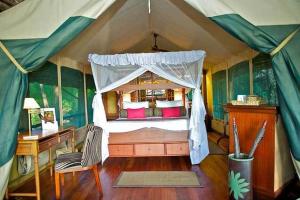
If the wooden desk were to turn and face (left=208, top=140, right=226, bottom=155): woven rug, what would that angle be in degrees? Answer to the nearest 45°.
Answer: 0° — it already faces it

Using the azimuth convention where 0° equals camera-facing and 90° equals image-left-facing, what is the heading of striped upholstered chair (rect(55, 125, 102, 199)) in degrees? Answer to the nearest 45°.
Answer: approximately 90°

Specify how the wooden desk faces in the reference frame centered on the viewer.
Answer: facing to the right of the viewer

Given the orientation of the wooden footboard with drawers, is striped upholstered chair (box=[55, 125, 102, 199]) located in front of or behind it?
in front

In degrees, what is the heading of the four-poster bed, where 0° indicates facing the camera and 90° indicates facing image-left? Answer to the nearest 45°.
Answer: approximately 0°

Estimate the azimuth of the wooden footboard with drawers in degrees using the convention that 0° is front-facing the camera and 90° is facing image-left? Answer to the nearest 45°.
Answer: approximately 0°

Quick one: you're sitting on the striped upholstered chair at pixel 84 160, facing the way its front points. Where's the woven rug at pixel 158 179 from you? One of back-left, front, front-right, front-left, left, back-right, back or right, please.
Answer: back

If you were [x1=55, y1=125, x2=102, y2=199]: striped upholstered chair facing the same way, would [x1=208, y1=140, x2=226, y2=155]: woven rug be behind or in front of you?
behind

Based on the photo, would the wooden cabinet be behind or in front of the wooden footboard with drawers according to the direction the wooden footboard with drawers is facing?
in front

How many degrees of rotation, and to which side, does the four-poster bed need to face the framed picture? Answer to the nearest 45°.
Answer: approximately 45° to its right

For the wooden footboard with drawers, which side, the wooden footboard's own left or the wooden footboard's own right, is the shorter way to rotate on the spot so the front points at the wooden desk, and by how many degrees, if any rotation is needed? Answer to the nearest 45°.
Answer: approximately 45° to the wooden footboard's own right
